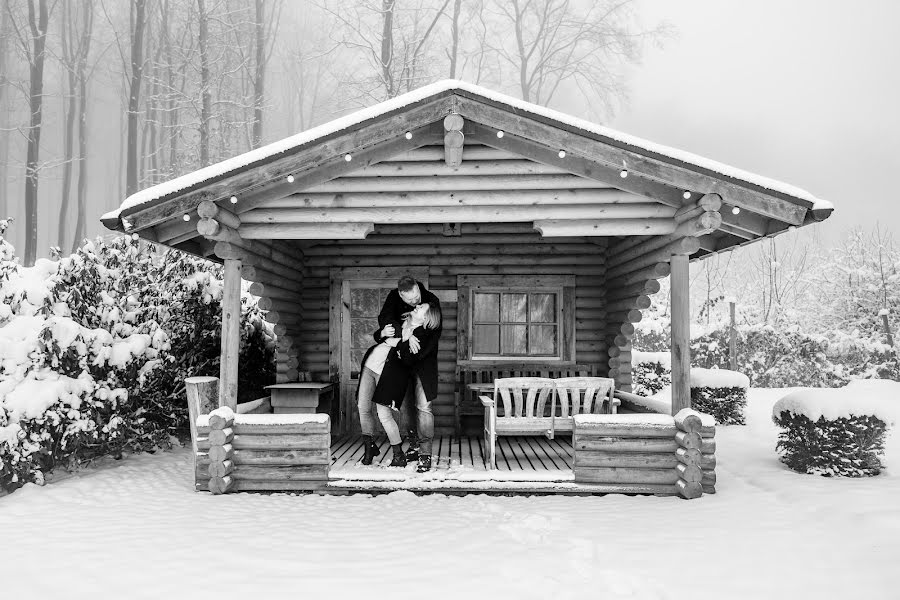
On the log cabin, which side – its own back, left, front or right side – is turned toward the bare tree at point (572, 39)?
back

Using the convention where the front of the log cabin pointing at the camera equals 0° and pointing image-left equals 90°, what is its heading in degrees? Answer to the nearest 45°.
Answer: approximately 0°

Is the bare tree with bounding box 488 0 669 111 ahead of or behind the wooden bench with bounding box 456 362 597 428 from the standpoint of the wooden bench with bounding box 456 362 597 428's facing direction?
behind

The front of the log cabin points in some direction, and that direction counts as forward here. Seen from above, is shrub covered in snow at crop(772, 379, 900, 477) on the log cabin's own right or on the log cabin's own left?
on the log cabin's own left

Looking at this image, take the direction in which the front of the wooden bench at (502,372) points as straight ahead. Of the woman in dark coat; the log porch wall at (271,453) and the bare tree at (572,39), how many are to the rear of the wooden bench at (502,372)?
1

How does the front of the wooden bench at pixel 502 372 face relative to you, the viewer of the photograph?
facing the viewer
